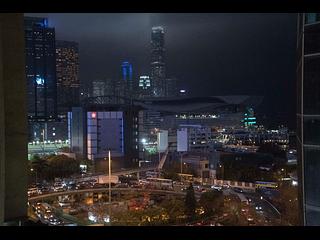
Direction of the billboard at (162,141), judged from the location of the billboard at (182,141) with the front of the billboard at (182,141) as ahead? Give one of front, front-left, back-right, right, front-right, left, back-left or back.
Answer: right

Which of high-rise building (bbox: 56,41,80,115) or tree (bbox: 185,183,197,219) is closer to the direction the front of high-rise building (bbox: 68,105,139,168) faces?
the tree

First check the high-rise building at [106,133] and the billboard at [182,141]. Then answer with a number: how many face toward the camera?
2

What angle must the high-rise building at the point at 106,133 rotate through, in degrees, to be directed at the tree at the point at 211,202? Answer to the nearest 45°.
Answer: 0° — it already faces it

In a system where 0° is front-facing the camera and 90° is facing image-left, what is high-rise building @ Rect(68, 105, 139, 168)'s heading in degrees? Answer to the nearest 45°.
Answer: approximately 0°

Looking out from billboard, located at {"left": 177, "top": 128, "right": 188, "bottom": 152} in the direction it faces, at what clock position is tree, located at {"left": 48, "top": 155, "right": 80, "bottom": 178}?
The tree is roughly at 1 o'clock from the billboard.

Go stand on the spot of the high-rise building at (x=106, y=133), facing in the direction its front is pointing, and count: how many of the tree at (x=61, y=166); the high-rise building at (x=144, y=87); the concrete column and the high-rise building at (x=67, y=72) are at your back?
2

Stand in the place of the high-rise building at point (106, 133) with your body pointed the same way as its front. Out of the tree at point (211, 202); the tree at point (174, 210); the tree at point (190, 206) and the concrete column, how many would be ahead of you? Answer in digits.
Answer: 4

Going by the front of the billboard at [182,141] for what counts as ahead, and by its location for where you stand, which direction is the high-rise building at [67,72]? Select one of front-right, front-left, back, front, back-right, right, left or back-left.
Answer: back-right

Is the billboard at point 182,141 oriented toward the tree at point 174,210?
yes

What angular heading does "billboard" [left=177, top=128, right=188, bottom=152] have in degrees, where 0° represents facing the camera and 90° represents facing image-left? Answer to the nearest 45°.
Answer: approximately 0°

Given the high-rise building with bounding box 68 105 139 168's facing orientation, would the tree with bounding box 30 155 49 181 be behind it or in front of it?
in front

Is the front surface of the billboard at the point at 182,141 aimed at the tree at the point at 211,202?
yes
